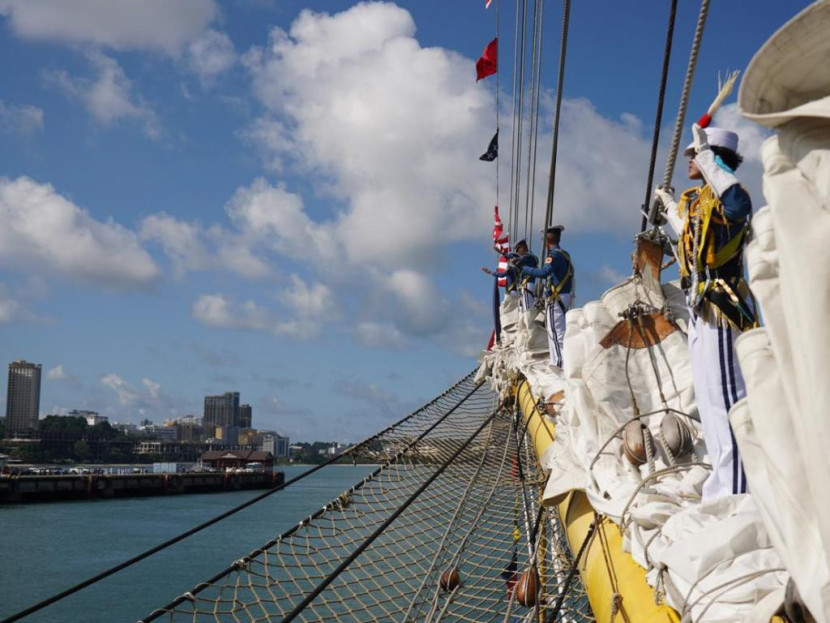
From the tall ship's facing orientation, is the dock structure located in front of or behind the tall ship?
in front

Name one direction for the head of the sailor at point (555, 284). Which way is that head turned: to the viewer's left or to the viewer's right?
to the viewer's left

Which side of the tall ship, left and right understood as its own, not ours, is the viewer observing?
back
